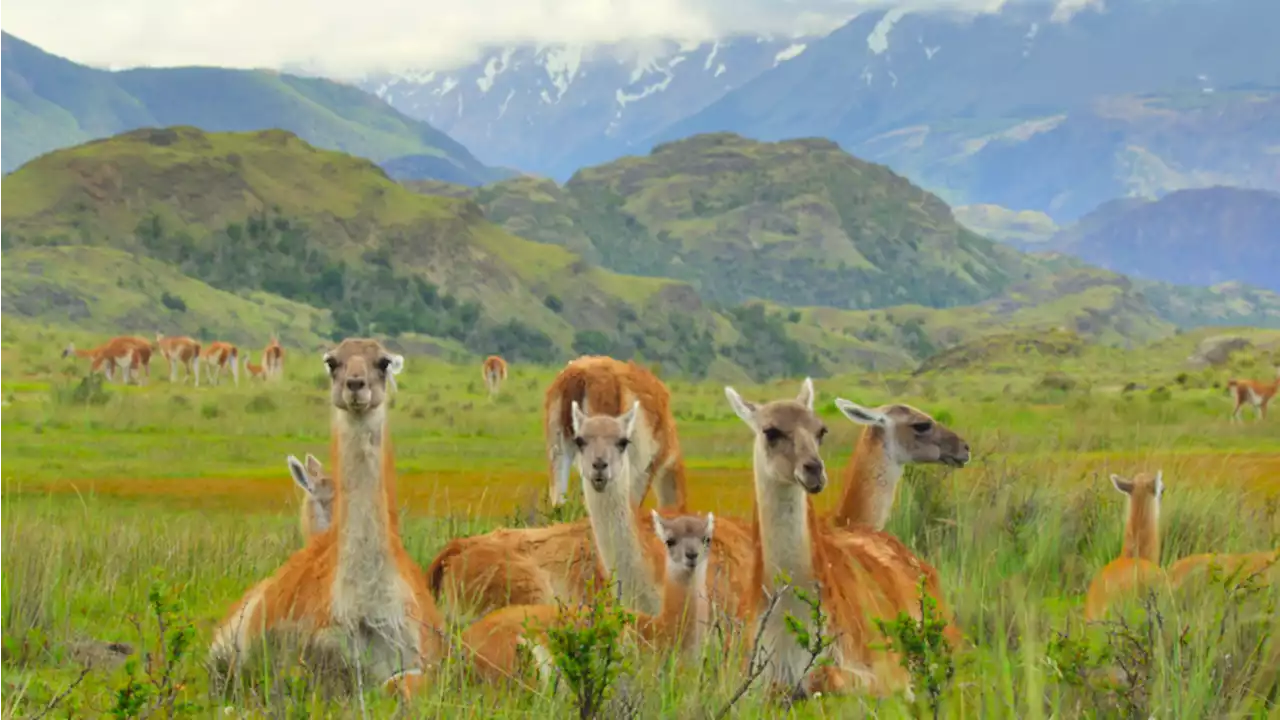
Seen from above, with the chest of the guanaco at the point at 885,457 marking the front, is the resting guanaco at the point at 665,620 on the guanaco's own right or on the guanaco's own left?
on the guanaco's own right

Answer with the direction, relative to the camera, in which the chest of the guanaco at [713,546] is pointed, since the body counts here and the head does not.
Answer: to the viewer's right

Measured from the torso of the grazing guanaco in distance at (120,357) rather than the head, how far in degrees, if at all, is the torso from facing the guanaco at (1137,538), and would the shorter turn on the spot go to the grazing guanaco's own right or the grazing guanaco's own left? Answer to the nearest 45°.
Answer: approximately 90° to the grazing guanaco's own left

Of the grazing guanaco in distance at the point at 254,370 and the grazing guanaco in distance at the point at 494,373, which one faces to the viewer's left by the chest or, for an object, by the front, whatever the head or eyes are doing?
the grazing guanaco in distance at the point at 254,370

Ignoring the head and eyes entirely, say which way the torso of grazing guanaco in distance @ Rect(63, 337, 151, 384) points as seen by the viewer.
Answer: to the viewer's left

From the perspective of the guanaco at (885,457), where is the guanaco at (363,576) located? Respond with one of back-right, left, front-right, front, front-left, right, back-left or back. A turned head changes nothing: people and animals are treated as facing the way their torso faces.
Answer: back-right

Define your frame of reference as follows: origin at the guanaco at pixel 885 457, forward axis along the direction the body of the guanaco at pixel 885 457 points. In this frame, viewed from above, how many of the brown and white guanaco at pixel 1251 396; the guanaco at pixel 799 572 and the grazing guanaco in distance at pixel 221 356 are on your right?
1

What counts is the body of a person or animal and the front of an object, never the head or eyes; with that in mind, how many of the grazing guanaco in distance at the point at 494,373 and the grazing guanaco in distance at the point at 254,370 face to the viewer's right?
0
